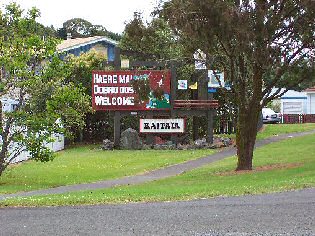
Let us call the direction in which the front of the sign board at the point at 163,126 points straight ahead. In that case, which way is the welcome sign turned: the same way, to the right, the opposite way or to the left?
the same way

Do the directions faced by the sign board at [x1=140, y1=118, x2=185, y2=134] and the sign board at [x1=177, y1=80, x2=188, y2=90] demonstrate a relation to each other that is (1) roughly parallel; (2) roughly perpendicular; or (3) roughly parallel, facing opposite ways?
roughly parallel

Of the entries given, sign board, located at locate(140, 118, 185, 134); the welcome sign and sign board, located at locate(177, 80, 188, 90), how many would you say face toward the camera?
3

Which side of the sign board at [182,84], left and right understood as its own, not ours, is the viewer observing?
front

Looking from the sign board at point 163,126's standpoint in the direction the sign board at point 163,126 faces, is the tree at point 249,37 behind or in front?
in front

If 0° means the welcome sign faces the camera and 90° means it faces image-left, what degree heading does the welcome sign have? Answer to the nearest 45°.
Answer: approximately 0°

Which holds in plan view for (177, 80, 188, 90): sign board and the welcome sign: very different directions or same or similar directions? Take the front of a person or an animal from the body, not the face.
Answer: same or similar directions

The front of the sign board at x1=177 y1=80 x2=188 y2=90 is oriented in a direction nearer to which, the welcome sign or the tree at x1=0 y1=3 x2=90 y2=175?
the tree

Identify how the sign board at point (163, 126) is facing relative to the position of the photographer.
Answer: facing the viewer

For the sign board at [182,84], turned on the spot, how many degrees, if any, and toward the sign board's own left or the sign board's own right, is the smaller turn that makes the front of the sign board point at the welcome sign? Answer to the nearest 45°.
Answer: approximately 90° to the sign board's own right

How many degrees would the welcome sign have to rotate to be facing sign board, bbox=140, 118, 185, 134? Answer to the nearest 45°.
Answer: approximately 90° to its left
